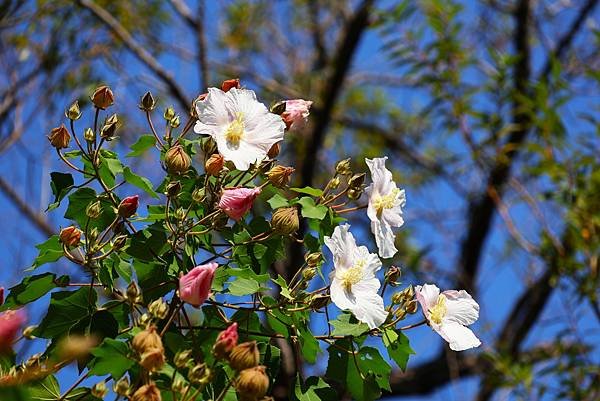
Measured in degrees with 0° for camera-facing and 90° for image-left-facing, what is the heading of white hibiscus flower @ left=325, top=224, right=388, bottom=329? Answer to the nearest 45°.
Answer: approximately 315°

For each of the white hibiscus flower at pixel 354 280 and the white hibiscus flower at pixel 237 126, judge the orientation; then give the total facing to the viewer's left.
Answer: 0

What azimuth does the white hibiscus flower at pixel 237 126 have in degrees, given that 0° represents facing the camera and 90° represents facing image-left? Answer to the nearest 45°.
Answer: approximately 0°
